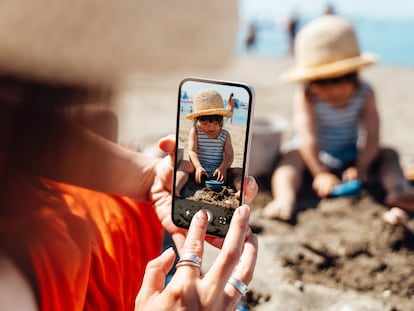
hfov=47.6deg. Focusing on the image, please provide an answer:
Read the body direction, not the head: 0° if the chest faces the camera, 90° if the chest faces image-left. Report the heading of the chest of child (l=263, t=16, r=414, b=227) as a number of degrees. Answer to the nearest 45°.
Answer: approximately 0°

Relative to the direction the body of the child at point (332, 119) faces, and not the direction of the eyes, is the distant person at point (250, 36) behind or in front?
behind

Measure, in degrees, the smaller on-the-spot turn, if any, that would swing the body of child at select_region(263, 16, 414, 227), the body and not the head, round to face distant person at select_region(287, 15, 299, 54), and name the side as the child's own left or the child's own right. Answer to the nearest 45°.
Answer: approximately 180°

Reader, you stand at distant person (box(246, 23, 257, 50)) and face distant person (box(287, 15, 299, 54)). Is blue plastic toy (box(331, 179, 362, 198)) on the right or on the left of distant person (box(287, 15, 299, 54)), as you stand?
right
